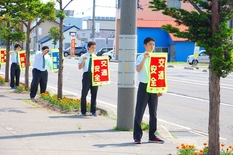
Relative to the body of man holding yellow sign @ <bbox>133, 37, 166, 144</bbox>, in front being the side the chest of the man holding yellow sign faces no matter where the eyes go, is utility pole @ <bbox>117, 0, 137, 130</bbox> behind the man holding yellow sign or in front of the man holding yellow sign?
behind
